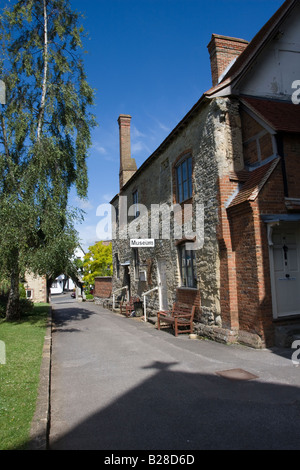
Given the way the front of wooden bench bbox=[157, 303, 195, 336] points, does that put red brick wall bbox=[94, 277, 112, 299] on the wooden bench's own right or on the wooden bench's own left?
on the wooden bench's own right

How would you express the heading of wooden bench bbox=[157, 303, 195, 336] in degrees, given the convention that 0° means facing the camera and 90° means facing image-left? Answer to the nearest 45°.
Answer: approximately 45°

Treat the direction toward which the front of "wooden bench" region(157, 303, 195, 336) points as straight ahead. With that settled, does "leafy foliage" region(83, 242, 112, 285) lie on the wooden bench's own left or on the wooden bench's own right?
on the wooden bench's own right

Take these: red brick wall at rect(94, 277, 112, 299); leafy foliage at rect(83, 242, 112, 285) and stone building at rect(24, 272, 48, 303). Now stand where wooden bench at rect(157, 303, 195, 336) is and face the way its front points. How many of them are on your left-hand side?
0

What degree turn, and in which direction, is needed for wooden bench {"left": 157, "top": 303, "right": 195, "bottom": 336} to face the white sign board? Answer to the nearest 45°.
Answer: approximately 90° to its right

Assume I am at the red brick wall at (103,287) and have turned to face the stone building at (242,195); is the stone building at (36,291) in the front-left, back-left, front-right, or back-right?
back-right

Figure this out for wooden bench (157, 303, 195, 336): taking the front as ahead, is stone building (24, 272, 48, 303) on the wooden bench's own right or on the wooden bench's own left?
on the wooden bench's own right

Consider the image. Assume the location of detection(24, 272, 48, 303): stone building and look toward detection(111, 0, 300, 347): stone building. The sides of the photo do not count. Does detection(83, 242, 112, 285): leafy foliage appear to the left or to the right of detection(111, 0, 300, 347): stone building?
left
